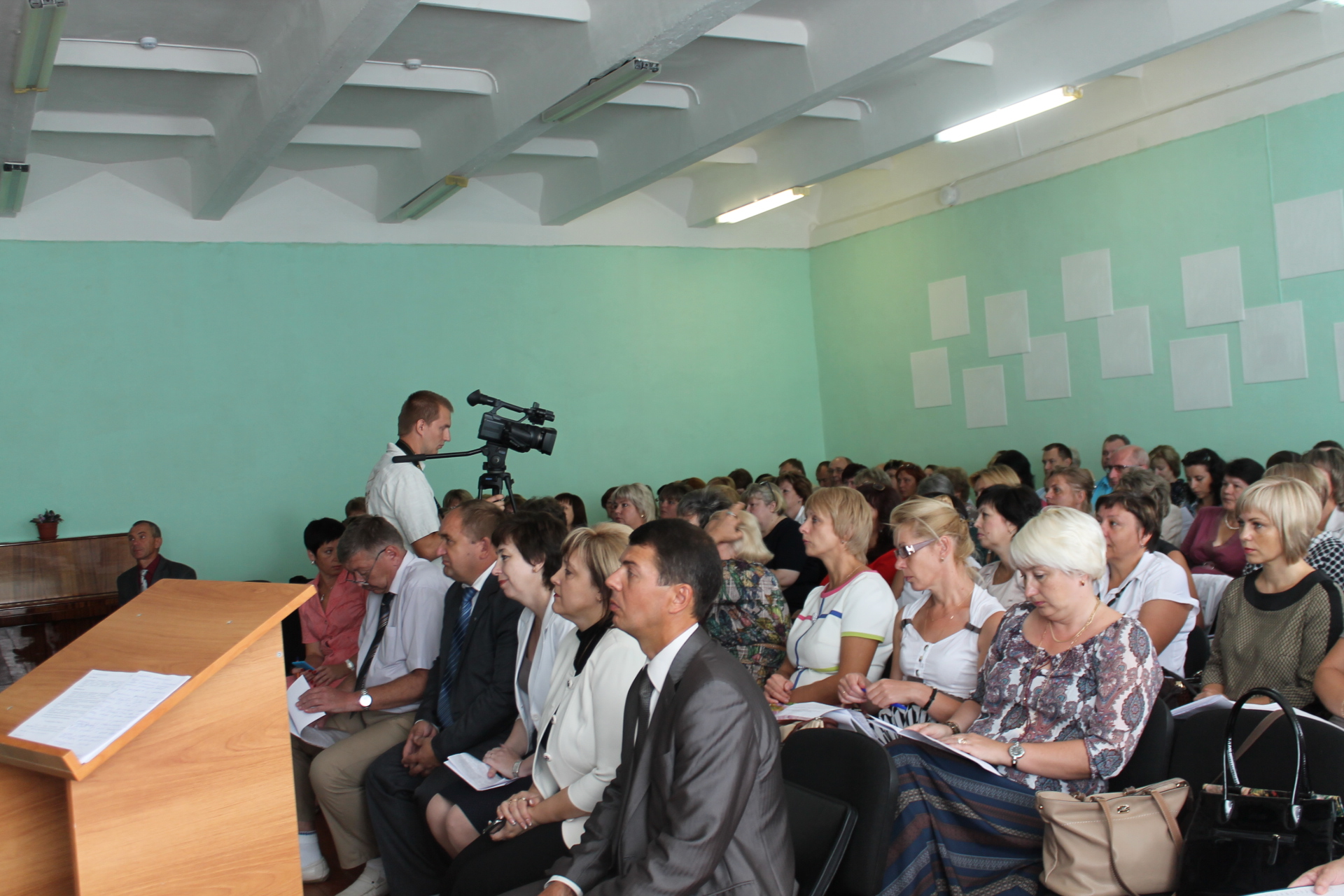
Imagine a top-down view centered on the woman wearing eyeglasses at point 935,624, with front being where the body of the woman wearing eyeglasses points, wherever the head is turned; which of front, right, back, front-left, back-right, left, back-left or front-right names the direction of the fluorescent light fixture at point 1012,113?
back-right

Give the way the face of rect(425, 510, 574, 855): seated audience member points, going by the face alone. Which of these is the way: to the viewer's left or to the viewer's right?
to the viewer's left

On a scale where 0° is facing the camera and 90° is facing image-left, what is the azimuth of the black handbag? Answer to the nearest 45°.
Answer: approximately 0°

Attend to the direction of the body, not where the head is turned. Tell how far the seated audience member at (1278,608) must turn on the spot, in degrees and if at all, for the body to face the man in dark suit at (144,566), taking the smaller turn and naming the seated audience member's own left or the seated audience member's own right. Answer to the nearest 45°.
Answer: approximately 45° to the seated audience member's own right

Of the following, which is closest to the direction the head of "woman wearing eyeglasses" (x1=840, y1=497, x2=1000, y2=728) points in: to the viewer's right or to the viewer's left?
to the viewer's left

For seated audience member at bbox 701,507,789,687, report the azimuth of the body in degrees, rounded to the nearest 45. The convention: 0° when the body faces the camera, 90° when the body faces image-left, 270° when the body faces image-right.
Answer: approximately 90°

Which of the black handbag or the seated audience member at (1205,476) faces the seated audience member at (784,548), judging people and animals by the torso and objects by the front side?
the seated audience member at (1205,476)

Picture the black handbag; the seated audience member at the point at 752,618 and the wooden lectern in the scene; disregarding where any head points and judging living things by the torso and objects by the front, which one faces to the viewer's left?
the seated audience member

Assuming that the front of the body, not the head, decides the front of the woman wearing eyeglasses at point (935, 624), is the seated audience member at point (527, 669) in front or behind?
in front
